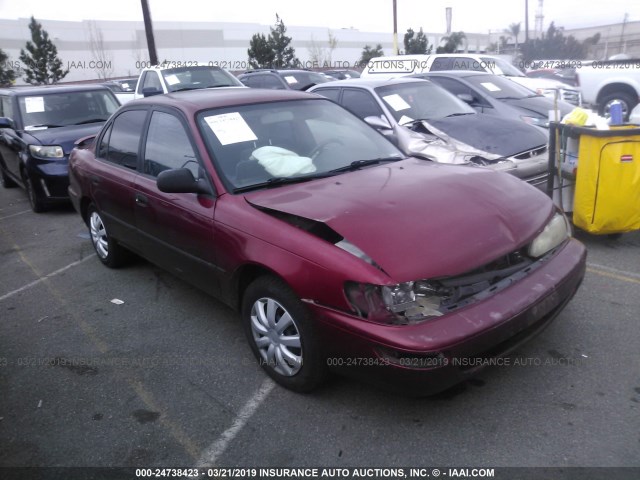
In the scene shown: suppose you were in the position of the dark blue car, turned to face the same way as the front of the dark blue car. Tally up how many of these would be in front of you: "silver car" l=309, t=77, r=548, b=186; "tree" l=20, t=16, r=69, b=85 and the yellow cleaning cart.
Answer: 2

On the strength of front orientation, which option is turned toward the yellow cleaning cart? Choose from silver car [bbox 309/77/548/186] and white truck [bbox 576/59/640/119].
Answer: the silver car

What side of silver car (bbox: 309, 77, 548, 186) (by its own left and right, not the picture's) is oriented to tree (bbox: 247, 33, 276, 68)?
back

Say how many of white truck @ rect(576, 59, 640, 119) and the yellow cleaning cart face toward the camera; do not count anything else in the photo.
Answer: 1

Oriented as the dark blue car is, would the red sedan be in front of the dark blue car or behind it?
in front

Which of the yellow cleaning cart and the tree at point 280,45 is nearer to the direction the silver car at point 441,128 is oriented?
the yellow cleaning cart

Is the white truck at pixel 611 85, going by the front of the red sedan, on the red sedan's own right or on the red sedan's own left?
on the red sedan's own left

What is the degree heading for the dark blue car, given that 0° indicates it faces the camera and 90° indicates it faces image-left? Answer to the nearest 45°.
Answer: approximately 315°

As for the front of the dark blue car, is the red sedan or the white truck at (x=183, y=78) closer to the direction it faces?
the red sedan

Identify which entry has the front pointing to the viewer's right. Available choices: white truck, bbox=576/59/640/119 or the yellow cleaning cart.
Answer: the white truck

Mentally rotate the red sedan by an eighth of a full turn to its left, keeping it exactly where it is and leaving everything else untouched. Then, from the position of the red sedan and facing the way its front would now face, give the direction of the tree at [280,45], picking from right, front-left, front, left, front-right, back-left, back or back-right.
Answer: left

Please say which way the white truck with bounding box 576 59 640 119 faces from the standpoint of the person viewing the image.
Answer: facing to the right of the viewer

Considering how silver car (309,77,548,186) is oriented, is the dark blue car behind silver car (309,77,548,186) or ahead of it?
behind

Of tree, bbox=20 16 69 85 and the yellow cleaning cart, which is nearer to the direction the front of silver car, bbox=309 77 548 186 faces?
the yellow cleaning cart

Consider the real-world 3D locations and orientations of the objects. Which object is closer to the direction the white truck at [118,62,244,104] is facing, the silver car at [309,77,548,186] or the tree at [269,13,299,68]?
the silver car
